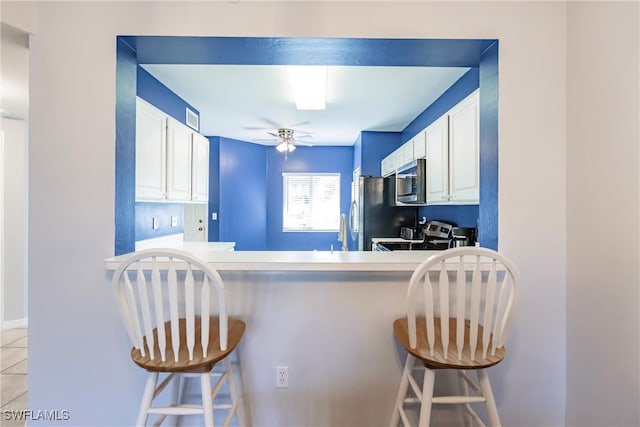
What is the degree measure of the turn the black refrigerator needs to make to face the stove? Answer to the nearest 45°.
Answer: approximately 135° to its left

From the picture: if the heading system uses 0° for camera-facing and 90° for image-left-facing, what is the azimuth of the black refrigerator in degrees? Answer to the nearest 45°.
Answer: approximately 90°

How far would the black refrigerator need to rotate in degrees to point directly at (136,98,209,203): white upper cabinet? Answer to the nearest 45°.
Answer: approximately 45° to its left

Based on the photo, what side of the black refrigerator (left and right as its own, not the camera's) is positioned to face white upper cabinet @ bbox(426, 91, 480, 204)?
left

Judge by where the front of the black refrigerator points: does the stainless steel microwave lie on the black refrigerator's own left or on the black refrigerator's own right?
on the black refrigerator's own left

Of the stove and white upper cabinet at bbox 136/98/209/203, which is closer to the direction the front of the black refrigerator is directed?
the white upper cabinet
